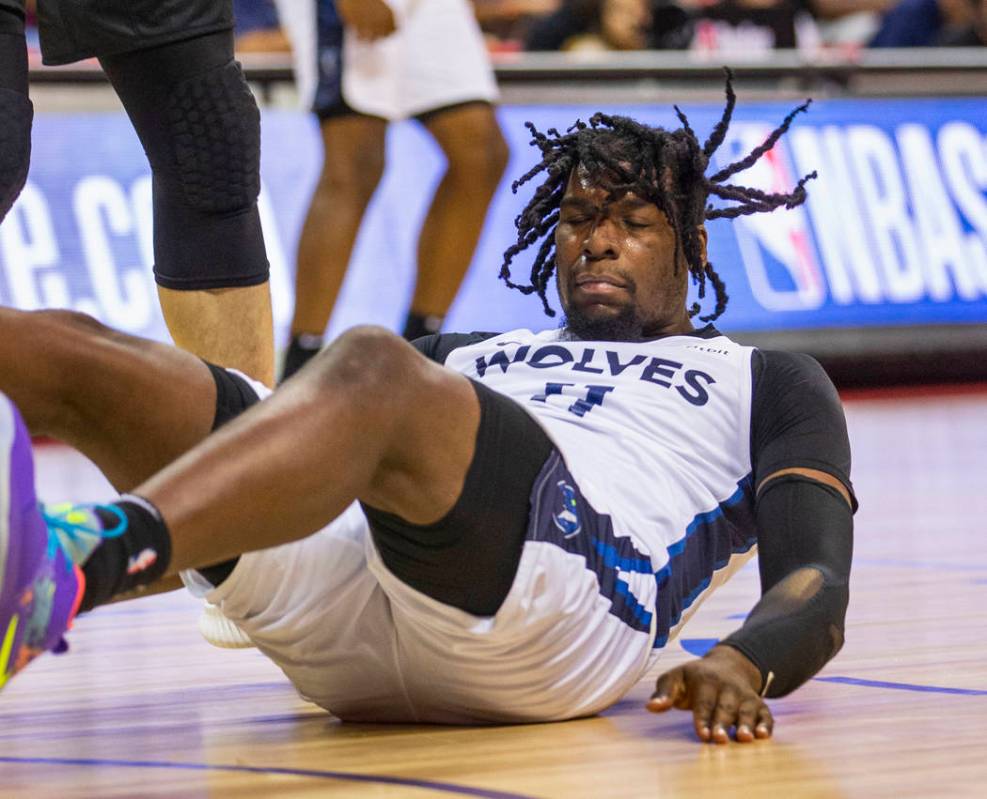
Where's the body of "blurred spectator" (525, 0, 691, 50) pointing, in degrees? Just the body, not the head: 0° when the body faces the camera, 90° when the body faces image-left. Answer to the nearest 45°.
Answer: approximately 0°

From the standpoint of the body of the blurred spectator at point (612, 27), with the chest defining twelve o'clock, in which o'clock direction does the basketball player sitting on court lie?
The basketball player sitting on court is roughly at 12 o'clock from the blurred spectator.

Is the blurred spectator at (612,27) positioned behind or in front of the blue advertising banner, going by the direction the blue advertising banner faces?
behind

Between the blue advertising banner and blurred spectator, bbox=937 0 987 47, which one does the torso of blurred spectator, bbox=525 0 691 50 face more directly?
the blue advertising banner

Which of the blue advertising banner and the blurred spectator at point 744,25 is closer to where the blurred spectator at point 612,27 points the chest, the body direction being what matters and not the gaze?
the blue advertising banner

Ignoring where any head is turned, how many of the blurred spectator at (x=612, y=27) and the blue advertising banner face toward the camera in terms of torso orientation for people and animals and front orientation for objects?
2

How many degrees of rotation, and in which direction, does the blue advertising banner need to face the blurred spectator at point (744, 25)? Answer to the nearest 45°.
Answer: approximately 180°

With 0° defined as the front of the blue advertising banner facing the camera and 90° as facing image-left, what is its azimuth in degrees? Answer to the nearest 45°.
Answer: approximately 0°

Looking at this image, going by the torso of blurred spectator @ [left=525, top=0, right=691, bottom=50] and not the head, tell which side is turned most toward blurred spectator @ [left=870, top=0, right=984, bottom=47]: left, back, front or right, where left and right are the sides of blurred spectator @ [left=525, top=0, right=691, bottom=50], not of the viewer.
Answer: left
